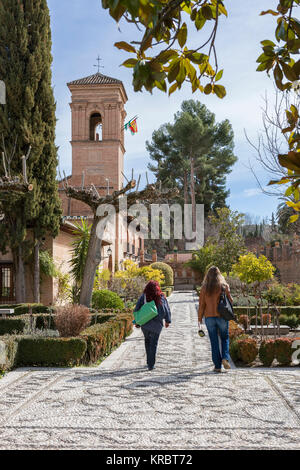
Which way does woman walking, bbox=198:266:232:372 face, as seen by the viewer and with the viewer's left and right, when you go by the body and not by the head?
facing away from the viewer

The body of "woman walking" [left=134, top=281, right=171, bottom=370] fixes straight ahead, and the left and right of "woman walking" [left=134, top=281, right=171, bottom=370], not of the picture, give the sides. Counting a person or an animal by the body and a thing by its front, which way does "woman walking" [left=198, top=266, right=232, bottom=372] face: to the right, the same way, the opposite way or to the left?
the same way

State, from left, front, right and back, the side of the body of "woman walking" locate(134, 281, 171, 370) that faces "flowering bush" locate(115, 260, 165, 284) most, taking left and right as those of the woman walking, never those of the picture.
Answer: front

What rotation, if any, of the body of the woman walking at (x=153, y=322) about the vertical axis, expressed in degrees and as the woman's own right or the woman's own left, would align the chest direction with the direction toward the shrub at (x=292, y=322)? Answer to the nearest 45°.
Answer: approximately 45° to the woman's own right

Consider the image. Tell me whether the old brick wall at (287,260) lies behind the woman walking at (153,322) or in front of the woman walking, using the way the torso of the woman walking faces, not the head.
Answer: in front

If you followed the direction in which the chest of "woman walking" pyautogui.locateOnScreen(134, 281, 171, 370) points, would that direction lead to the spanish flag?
yes

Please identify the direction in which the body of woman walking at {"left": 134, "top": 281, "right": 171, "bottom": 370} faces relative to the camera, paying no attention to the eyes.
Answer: away from the camera

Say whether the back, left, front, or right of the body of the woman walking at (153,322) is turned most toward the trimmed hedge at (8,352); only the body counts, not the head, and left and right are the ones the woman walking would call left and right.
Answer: left

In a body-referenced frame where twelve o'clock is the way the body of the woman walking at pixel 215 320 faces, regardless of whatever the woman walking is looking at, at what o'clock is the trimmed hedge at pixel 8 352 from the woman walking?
The trimmed hedge is roughly at 9 o'clock from the woman walking.

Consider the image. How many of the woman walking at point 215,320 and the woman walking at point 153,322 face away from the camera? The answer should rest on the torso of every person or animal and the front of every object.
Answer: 2
